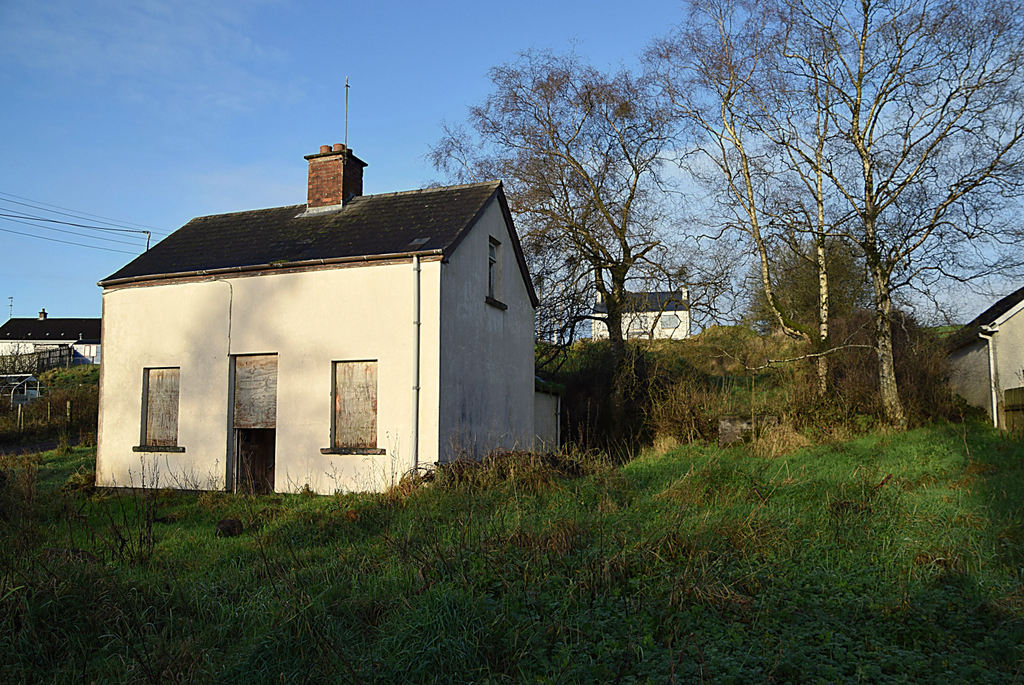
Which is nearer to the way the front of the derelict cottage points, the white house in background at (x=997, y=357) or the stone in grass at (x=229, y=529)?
the stone in grass

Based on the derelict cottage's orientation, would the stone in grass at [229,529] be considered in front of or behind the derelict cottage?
in front

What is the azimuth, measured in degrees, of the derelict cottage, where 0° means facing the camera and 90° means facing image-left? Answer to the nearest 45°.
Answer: approximately 45°

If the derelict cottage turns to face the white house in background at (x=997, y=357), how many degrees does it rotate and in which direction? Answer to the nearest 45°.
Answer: approximately 135° to its left
